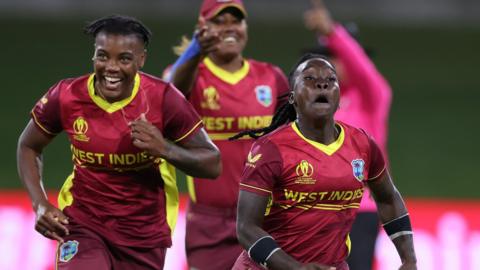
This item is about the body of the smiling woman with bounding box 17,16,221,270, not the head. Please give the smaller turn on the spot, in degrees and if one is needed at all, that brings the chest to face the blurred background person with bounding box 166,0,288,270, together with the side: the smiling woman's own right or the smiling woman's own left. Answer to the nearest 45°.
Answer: approximately 135° to the smiling woman's own left

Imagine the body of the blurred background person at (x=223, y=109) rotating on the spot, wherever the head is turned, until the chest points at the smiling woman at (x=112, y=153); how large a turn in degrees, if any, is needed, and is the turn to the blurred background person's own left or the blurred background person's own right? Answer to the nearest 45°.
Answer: approximately 45° to the blurred background person's own right

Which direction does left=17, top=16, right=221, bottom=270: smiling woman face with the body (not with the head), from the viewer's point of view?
toward the camera

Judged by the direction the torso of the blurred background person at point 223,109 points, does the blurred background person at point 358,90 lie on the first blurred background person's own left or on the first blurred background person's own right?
on the first blurred background person's own left

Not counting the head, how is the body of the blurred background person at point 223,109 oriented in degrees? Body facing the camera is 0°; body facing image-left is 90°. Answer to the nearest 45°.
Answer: approximately 0°
